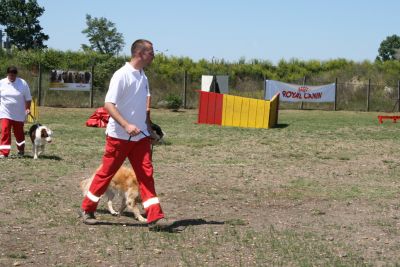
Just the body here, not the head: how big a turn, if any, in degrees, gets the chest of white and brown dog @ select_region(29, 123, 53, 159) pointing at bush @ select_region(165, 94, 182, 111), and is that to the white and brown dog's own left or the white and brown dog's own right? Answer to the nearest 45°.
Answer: approximately 135° to the white and brown dog's own left

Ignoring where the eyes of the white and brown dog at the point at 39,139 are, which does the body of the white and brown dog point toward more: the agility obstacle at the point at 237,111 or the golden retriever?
the golden retriever

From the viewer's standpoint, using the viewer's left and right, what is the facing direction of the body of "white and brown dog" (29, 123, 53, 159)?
facing the viewer and to the right of the viewer

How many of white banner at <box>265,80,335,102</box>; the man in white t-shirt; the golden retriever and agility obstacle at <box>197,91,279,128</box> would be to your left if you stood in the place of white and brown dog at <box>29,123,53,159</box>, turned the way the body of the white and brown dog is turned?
2

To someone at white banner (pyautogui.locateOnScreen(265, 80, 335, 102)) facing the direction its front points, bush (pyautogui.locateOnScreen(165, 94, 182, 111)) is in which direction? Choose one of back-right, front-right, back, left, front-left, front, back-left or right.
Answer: front-right

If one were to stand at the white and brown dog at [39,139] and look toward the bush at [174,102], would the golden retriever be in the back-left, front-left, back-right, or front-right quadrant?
back-right

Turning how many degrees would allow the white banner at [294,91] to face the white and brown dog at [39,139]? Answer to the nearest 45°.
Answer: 0° — it already faces it

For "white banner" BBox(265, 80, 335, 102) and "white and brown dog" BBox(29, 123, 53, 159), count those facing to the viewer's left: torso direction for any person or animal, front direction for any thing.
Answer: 0

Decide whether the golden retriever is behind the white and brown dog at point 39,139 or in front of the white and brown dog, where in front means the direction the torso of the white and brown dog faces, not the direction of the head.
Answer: in front

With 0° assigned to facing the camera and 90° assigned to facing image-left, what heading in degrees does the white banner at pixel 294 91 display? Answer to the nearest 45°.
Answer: approximately 0°
